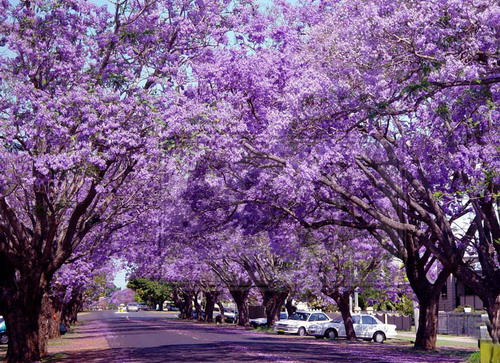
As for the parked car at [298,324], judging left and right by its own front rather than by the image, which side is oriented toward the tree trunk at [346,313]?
left

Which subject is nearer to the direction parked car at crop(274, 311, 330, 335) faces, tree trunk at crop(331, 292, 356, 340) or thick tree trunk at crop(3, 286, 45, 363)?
the thick tree trunk

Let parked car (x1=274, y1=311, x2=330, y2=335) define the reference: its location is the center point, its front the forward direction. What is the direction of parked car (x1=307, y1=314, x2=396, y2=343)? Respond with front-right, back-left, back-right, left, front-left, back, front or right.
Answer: left

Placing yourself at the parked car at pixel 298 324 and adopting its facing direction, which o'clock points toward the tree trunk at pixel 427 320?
The tree trunk is roughly at 10 o'clock from the parked car.

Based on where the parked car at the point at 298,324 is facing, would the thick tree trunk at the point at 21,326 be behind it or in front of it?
in front

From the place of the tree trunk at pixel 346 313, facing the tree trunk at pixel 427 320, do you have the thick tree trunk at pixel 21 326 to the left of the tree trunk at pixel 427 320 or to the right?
right

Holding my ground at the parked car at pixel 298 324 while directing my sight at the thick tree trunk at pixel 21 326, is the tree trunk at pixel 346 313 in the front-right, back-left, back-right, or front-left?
front-left
